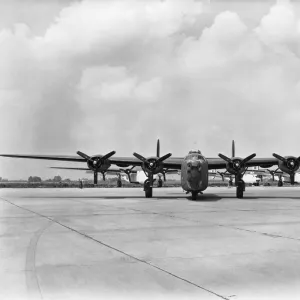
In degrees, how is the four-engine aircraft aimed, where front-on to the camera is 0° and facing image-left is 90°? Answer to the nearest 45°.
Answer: approximately 0°
